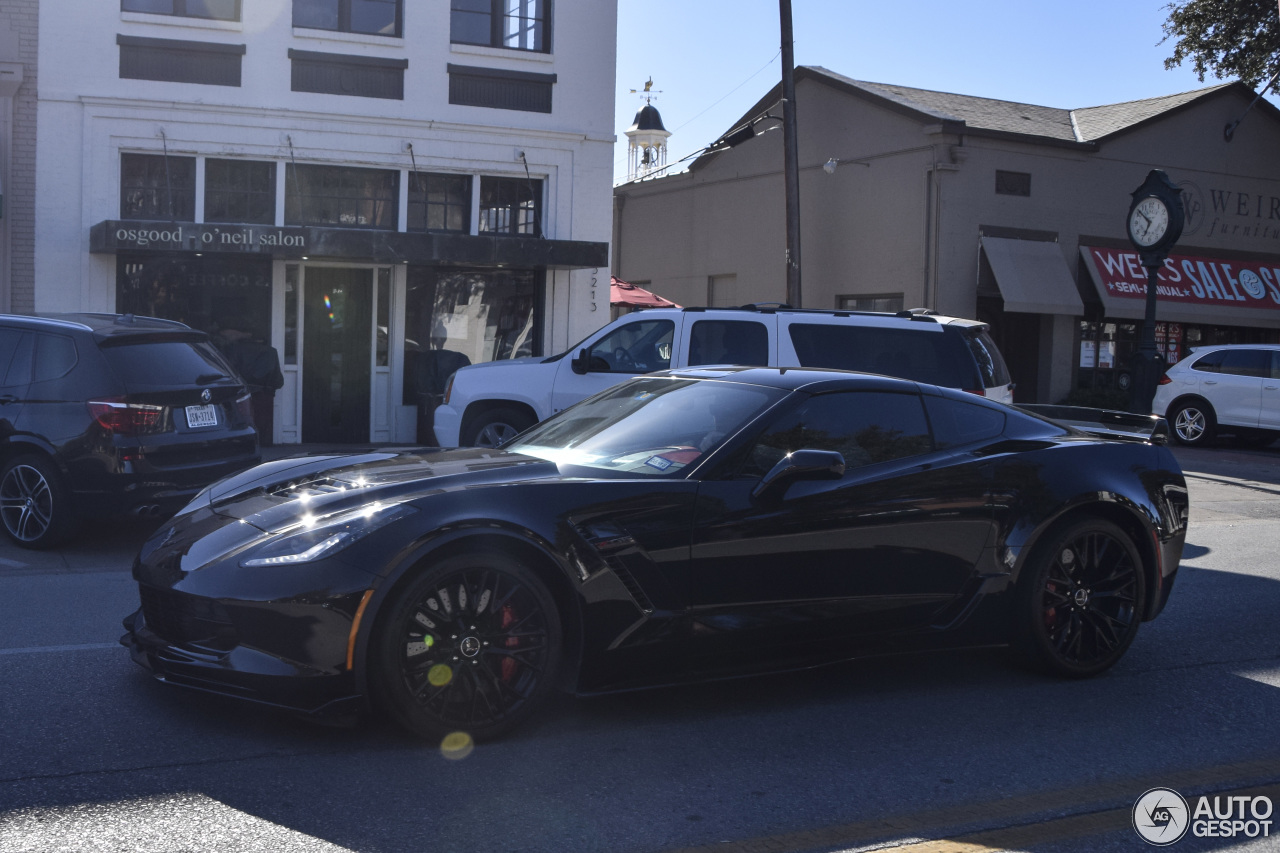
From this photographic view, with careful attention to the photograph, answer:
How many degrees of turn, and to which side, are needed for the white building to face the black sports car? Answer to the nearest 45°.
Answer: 0° — it already faces it

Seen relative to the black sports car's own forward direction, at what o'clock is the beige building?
The beige building is roughly at 5 o'clock from the black sports car.

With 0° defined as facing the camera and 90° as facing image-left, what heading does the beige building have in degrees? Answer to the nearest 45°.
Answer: approximately 315°

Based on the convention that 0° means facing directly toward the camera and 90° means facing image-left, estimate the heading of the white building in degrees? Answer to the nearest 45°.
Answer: approximately 0°

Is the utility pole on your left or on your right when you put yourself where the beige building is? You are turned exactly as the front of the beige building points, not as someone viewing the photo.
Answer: on your right

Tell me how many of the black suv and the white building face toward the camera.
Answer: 1

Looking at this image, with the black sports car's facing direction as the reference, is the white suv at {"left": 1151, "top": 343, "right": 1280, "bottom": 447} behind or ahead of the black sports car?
behind

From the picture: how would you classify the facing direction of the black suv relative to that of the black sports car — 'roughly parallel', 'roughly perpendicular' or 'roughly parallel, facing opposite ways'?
roughly perpendicular

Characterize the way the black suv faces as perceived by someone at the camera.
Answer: facing away from the viewer and to the left of the viewer
